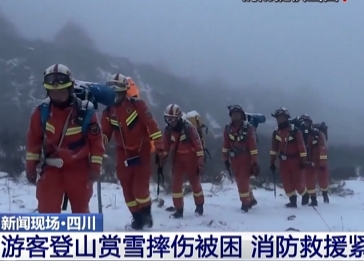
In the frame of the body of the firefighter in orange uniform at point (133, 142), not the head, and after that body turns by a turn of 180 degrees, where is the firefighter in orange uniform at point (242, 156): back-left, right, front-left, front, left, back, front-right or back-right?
front-right

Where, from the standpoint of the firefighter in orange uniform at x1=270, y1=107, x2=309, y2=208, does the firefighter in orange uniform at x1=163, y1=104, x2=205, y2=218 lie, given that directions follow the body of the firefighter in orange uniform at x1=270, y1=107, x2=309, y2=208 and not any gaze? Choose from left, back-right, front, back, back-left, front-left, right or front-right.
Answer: front-right

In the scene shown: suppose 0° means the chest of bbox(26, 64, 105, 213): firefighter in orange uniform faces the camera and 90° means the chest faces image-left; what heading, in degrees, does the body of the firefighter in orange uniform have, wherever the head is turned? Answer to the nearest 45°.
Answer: approximately 0°

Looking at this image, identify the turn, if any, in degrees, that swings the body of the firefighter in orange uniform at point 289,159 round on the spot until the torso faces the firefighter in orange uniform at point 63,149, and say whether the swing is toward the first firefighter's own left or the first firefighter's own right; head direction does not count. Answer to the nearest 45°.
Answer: approximately 45° to the first firefighter's own right

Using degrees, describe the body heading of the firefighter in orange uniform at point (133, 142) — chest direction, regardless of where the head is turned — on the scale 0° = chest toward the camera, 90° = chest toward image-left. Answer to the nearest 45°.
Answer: approximately 45°

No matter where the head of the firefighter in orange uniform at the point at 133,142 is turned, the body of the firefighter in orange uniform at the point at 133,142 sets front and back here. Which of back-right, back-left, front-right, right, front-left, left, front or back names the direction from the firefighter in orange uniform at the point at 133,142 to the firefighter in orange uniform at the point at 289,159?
back-left

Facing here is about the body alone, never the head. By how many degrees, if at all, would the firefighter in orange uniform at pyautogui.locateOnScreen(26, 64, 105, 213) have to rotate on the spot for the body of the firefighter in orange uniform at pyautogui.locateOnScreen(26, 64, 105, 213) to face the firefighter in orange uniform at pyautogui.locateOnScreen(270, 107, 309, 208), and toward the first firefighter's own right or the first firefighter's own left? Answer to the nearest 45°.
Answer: approximately 90° to the first firefighter's own left

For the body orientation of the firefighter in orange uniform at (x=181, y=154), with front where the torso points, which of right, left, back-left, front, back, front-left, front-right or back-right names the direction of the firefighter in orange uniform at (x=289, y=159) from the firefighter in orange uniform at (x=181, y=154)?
back-left

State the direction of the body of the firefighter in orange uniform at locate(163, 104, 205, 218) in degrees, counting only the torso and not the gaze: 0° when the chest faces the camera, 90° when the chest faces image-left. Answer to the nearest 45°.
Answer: approximately 45°
